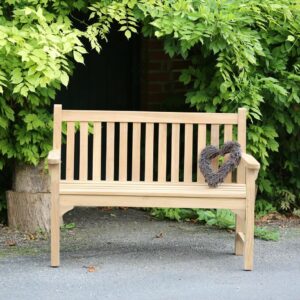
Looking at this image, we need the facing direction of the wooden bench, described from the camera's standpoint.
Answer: facing the viewer

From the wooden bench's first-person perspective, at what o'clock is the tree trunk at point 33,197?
The tree trunk is roughly at 4 o'clock from the wooden bench.
